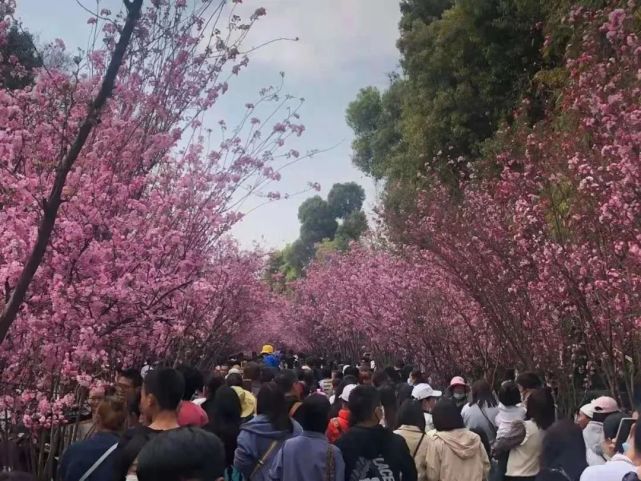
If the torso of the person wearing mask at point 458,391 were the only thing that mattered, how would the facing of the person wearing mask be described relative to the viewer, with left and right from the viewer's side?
facing the viewer

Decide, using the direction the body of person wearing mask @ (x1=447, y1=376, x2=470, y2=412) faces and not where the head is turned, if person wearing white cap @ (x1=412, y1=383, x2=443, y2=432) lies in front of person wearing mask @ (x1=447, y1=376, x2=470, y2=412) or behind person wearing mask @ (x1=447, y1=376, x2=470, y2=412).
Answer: in front

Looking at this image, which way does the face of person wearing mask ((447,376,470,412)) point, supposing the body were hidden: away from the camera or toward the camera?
toward the camera
